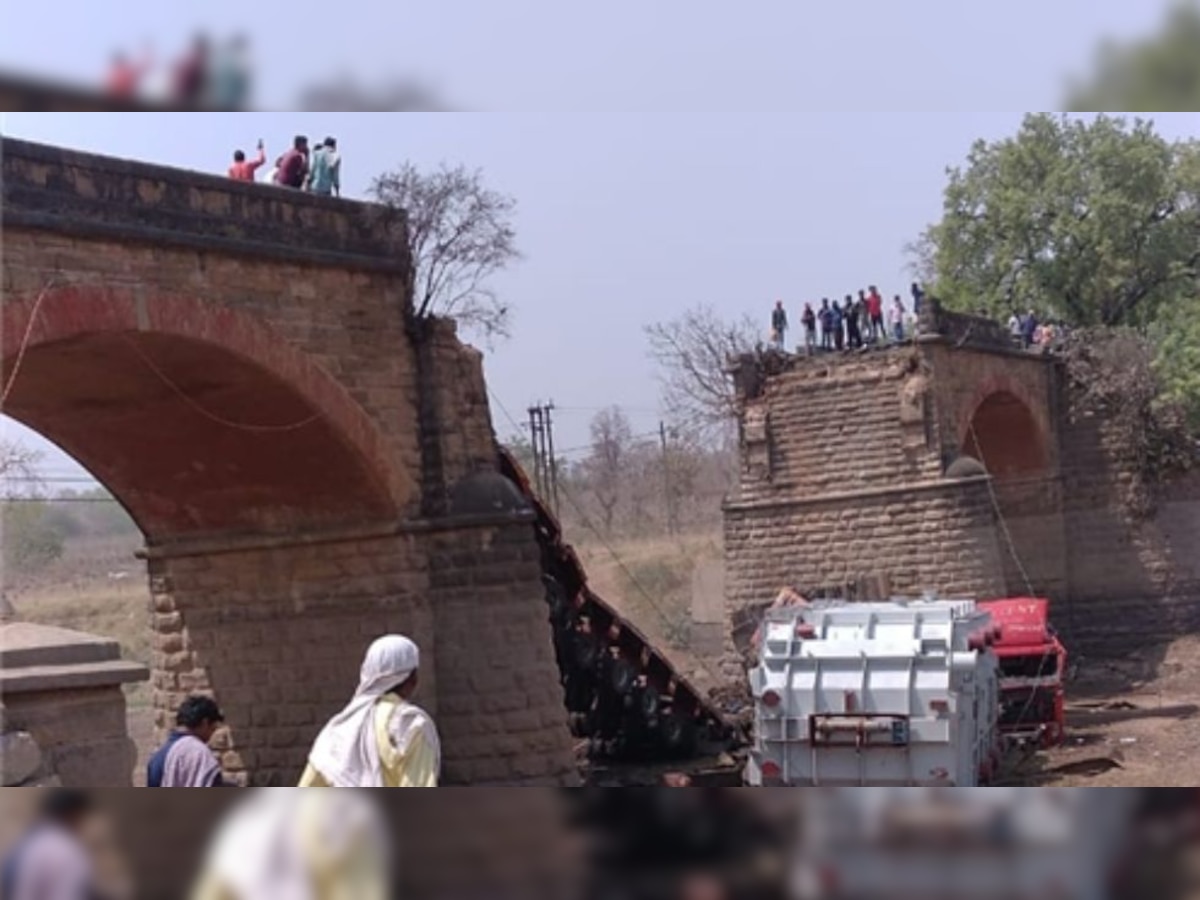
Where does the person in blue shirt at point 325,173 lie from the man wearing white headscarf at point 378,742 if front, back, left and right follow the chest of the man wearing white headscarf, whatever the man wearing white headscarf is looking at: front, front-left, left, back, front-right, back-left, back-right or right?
front-left

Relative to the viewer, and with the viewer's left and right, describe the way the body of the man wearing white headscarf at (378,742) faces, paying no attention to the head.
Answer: facing away from the viewer and to the right of the viewer

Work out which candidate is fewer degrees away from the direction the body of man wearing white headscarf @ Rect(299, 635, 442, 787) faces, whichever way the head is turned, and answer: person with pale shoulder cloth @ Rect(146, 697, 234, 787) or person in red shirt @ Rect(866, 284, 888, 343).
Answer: the person in red shirt

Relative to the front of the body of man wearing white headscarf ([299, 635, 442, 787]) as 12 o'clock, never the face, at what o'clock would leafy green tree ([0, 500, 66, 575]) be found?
The leafy green tree is roughly at 10 o'clock from the man wearing white headscarf.

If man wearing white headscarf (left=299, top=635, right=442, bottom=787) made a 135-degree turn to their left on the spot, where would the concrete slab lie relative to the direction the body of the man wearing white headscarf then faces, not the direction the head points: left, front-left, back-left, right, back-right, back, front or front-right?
front-right

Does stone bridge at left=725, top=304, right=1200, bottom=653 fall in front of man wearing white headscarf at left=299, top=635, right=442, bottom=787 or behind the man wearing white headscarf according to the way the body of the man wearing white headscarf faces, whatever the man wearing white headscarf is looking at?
in front

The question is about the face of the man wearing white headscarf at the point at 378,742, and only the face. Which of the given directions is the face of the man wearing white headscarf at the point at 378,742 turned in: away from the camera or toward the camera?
away from the camera
